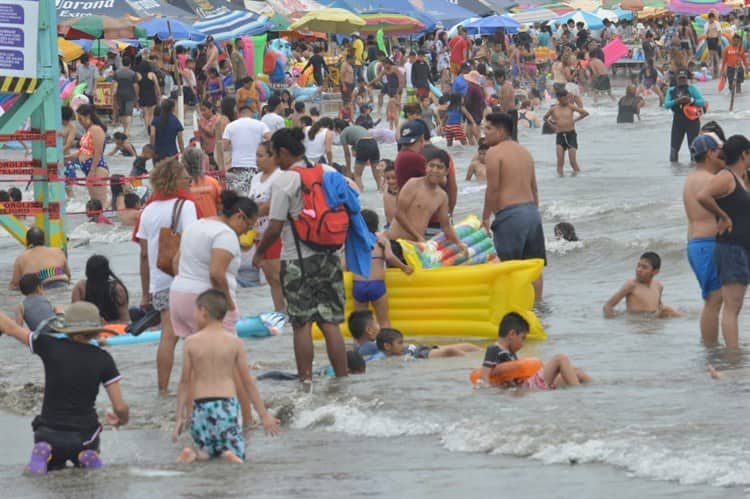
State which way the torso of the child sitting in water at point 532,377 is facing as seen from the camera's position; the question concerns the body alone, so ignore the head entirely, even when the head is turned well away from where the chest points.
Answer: to the viewer's right

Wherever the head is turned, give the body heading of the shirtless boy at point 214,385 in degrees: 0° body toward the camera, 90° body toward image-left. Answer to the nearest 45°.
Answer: approximately 180°

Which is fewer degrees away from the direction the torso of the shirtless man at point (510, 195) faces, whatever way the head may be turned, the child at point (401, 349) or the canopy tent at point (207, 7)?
the canopy tent

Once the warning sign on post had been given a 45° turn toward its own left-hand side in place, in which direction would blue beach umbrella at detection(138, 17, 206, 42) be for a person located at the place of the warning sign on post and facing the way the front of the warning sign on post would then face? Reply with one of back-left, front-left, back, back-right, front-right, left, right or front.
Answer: back-left

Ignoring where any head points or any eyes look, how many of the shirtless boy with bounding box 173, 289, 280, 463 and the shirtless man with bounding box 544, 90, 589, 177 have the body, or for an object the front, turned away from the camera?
1

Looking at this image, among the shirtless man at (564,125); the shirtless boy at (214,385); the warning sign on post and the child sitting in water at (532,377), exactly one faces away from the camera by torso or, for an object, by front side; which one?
the shirtless boy

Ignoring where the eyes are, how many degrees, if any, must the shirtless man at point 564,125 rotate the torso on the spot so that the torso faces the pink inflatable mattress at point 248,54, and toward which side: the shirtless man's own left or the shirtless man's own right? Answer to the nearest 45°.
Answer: approximately 135° to the shirtless man's own right

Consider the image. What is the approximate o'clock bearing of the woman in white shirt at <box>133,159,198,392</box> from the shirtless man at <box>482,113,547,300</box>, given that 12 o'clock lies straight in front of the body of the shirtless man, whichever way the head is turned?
The woman in white shirt is roughly at 9 o'clock from the shirtless man.

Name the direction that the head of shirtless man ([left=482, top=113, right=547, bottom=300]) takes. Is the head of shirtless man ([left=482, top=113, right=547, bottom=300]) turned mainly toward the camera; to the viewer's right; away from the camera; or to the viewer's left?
to the viewer's left

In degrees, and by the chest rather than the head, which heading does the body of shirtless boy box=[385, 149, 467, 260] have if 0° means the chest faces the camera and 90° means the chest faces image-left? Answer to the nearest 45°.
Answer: approximately 315°

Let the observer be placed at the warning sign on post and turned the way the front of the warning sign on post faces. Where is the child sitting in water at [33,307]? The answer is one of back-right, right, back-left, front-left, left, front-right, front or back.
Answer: front
